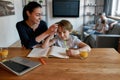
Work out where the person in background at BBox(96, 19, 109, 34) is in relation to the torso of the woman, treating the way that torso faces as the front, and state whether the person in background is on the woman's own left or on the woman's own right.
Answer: on the woman's own left

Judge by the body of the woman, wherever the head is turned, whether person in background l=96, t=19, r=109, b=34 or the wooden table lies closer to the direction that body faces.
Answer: the wooden table

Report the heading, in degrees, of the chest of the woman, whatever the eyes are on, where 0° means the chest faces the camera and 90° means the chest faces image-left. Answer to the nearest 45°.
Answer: approximately 315°

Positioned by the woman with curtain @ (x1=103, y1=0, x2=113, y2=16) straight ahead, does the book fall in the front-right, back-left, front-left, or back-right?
back-right

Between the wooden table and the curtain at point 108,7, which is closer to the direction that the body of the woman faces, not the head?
the wooden table
